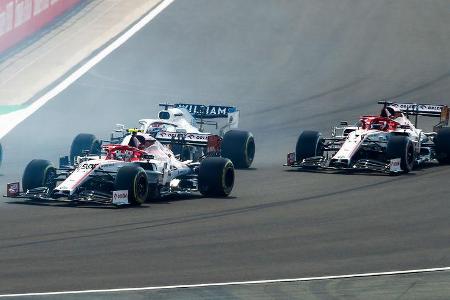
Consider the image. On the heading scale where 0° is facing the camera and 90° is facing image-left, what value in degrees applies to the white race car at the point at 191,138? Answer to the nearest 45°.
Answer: approximately 45°

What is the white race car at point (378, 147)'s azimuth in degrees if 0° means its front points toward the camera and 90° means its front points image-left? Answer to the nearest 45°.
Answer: approximately 45°

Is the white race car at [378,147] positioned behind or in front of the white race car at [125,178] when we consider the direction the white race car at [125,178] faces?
behind

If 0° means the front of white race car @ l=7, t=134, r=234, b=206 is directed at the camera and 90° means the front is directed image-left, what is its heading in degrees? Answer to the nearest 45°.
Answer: approximately 45°
